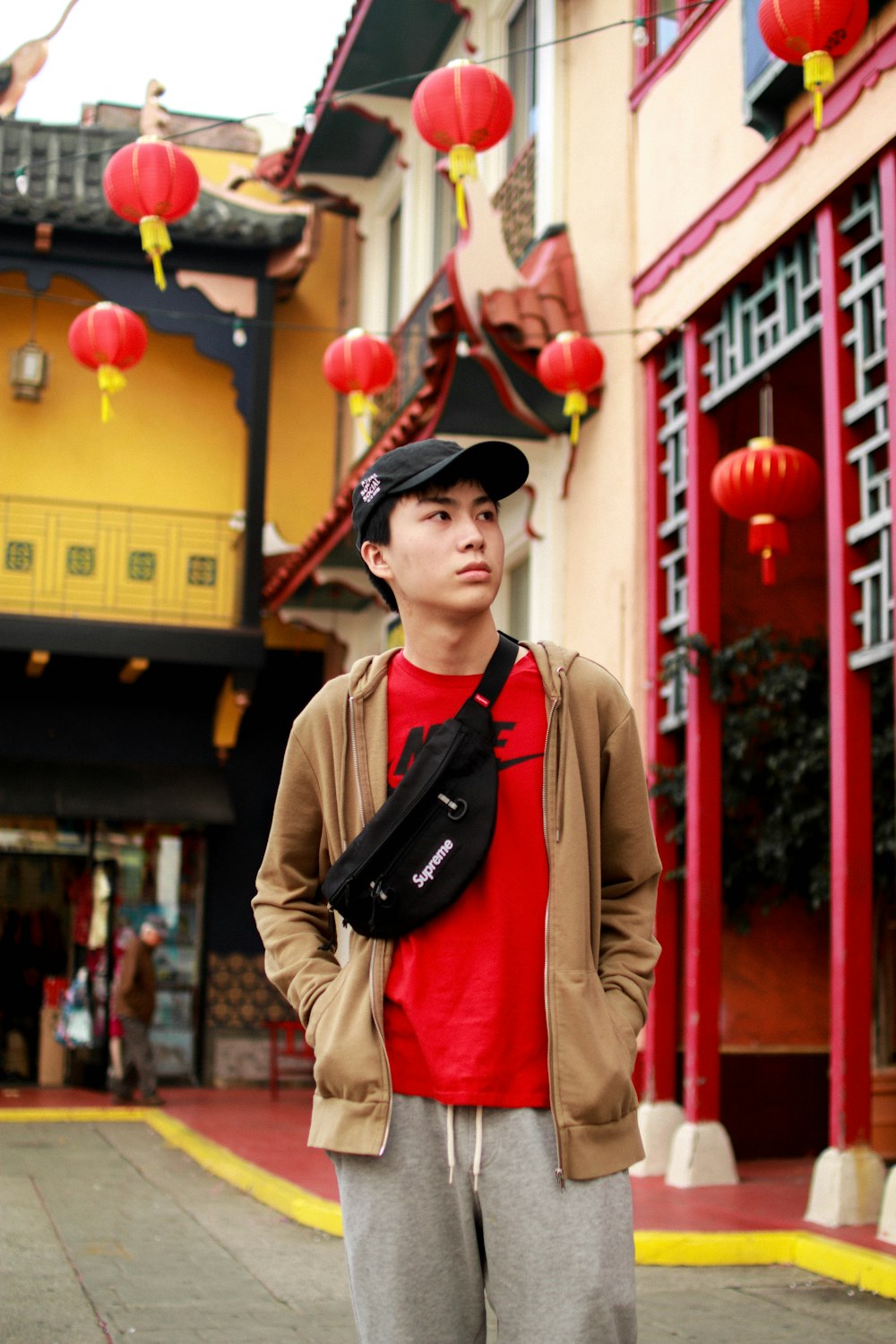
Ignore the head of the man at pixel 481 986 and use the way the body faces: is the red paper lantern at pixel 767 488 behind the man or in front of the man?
behind

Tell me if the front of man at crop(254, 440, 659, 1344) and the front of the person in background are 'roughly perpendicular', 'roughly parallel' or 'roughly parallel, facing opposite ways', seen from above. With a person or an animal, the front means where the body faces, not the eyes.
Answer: roughly perpendicular

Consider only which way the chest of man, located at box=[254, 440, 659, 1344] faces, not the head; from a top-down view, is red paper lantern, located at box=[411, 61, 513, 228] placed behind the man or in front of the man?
behind

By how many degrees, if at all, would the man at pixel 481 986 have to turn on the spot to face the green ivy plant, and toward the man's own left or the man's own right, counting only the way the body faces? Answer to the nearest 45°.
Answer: approximately 180°

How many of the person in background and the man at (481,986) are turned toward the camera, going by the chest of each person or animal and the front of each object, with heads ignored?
1

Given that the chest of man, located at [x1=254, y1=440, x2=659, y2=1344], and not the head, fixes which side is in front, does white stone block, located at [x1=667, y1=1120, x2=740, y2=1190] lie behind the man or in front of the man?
behind

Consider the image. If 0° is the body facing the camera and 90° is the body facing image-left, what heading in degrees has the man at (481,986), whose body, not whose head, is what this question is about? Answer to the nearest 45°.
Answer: approximately 0°
